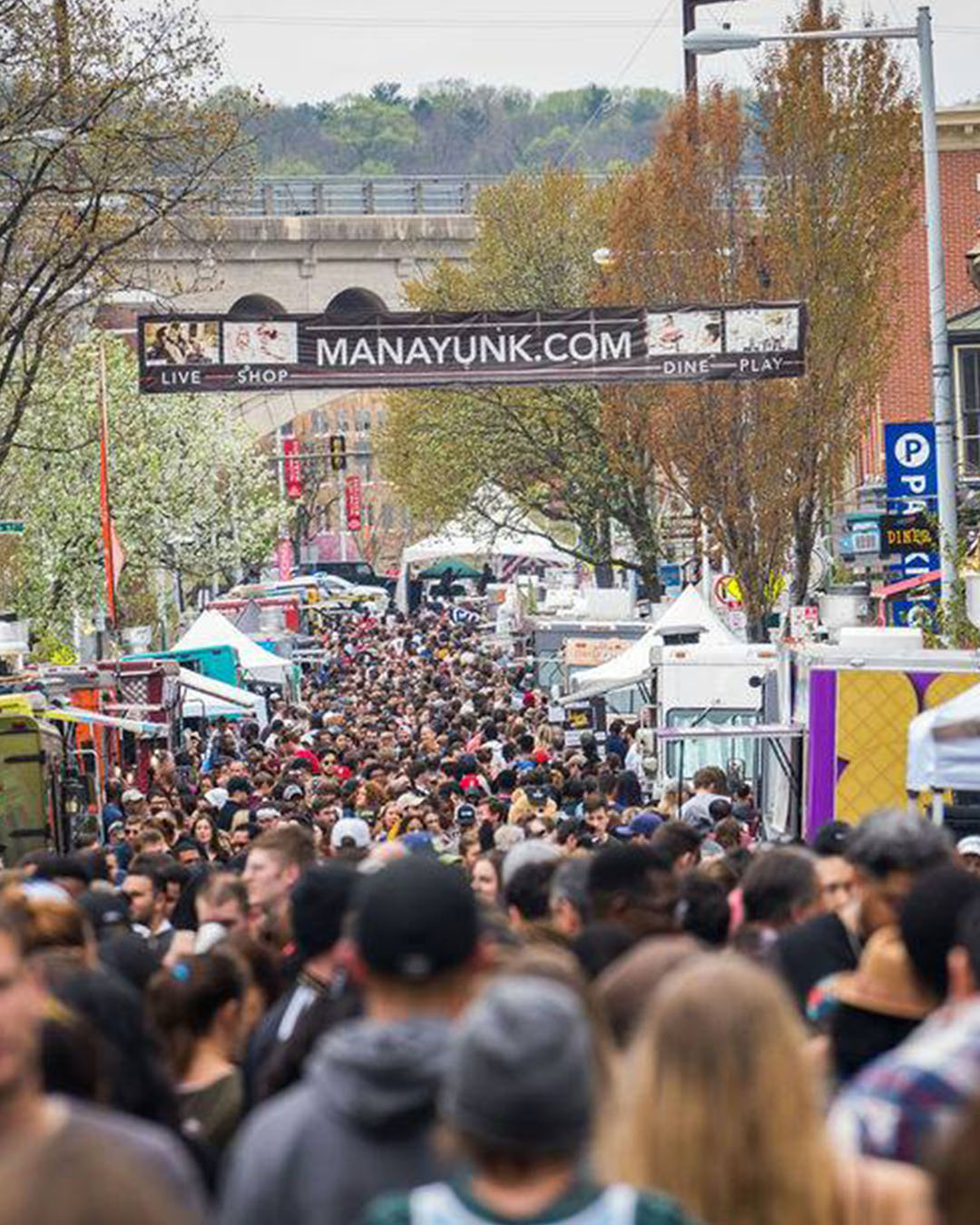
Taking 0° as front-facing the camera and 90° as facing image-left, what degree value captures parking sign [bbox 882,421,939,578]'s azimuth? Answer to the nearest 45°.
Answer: approximately 0°

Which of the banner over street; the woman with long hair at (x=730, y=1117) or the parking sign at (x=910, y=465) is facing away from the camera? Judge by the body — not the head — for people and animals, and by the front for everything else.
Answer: the woman with long hair

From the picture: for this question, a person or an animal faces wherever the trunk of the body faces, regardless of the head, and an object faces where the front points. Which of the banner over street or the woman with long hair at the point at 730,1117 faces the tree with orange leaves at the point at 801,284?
the woman with long hair

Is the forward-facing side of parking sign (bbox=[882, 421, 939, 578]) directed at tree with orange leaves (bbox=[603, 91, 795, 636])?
no

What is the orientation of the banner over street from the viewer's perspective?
toward the camera

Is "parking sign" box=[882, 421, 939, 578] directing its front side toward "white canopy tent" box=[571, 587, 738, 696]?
no

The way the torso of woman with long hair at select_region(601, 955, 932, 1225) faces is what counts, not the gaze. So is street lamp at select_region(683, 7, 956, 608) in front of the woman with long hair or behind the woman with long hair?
in front

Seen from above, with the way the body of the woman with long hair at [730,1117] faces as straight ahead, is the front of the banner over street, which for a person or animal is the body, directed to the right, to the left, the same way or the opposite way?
the opposite way

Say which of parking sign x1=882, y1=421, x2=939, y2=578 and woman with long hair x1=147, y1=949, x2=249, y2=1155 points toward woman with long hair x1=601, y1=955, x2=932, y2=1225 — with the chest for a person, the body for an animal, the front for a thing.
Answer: the parking sign

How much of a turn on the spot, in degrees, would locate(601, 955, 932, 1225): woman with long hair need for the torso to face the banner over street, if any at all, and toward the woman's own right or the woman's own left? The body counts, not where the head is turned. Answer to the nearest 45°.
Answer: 0° — they already face it

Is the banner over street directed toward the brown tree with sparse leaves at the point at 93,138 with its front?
no

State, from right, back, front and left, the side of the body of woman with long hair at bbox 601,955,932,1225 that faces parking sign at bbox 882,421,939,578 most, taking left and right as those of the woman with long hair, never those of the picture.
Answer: front

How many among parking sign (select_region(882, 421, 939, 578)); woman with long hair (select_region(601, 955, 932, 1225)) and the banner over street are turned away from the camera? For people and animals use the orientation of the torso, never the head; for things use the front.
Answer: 1

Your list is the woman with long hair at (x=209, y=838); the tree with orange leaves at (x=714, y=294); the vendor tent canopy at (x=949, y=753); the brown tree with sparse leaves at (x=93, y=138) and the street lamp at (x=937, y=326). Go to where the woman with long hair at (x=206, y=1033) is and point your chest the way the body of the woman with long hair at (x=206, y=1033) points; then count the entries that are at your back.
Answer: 0

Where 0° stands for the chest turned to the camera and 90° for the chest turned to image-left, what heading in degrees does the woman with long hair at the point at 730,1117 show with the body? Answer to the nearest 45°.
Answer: approximately 180°

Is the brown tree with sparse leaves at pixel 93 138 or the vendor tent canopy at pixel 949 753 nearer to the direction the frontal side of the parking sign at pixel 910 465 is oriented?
the vendor tent canopy

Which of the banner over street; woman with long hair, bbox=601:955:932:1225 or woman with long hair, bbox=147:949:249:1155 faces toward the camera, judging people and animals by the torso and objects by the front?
the banner over street

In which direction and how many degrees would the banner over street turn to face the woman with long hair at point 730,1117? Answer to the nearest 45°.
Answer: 0° — it already faces them

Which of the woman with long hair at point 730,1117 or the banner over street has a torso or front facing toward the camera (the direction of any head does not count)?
the banner over street

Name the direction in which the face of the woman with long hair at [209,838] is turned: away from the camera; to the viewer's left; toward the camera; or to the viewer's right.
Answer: toward the camera

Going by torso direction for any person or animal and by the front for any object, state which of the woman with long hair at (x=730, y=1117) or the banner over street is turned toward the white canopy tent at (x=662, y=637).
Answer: the woman with long hair
